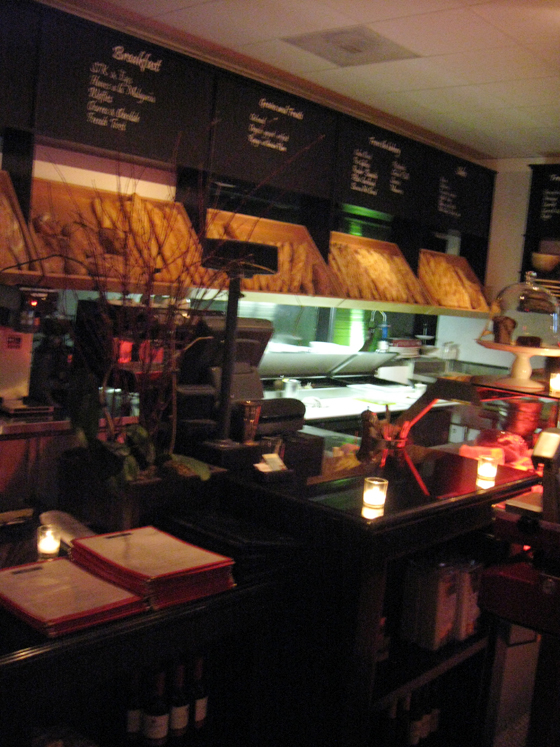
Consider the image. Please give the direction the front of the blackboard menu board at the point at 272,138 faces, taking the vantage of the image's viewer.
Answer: facing the viewer and to the right of the viewer

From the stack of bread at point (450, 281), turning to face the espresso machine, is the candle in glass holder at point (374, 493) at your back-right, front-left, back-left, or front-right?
front-left

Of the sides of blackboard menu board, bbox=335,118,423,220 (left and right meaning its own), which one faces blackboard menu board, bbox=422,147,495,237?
left

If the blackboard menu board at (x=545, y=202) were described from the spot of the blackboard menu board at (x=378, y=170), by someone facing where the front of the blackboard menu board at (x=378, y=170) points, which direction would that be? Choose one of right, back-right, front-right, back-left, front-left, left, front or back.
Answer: left

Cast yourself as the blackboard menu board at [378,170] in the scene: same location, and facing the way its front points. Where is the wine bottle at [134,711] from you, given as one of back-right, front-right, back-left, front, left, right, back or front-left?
front-right

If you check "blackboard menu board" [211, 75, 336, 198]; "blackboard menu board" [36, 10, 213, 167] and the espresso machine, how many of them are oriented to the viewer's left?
0

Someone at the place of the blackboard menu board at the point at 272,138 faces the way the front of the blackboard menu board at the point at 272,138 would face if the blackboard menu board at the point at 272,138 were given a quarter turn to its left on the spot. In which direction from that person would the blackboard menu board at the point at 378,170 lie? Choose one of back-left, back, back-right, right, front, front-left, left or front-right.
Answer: front

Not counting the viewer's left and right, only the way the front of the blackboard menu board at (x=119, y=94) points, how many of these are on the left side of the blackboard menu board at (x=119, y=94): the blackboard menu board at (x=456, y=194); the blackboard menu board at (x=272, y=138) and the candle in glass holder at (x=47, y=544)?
2

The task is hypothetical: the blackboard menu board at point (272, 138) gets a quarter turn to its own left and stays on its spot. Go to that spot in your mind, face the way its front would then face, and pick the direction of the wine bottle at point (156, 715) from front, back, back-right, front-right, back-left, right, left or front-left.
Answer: back-right

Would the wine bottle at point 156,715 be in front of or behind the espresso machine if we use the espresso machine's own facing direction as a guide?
in front

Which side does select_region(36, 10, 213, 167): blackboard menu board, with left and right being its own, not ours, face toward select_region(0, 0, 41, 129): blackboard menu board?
right

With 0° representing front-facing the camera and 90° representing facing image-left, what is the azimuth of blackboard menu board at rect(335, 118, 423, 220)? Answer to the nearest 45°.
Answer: approximately 315°

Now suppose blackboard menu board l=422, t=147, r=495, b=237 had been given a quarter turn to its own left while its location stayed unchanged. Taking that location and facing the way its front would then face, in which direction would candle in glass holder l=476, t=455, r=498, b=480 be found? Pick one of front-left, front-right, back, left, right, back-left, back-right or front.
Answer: back-right
